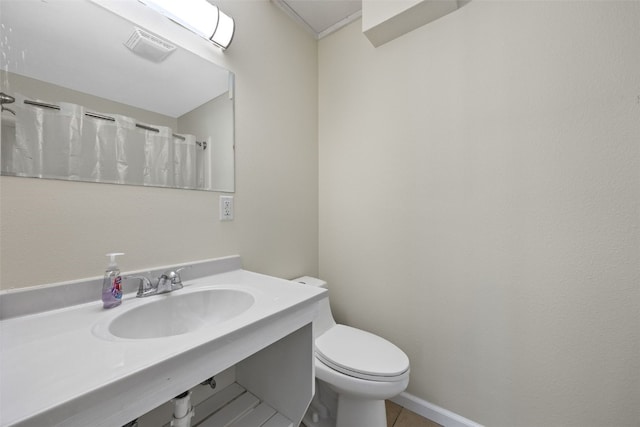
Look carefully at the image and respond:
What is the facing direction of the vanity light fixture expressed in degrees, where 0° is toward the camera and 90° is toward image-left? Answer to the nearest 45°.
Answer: approximately 315°

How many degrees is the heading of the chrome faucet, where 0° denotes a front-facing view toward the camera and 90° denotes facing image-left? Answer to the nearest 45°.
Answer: approximately 315°

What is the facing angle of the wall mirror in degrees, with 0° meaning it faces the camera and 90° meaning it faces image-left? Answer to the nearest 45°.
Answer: approximately 315°
